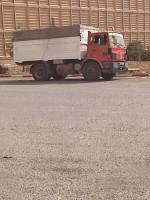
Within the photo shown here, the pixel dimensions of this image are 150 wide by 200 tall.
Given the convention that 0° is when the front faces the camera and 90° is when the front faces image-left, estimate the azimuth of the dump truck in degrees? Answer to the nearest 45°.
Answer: approximately 315°
